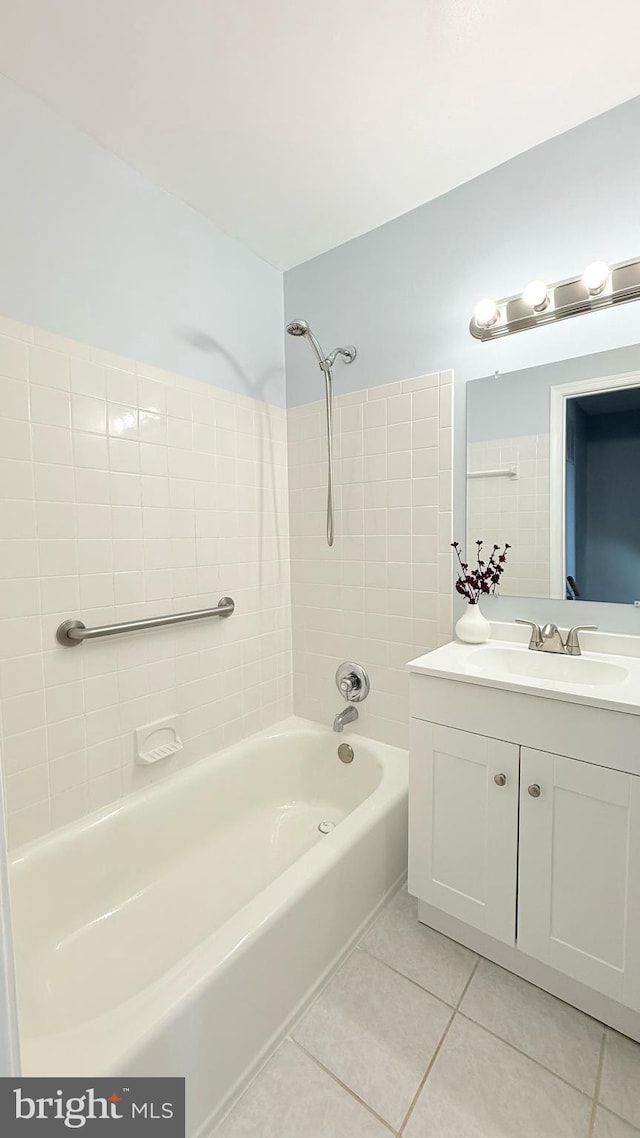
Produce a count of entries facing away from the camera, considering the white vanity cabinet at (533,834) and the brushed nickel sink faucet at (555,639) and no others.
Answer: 0

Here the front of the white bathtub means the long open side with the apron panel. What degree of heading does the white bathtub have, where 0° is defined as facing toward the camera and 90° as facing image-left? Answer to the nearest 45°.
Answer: approximately 315°

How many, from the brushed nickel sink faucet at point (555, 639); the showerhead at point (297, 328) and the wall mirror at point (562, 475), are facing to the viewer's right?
0

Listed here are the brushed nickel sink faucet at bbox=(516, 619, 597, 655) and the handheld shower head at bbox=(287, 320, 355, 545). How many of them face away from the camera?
0

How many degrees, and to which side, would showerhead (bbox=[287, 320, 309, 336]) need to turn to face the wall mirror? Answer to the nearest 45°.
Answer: approximately 135° to its left

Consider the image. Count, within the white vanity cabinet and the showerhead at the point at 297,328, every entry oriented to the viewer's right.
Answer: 0

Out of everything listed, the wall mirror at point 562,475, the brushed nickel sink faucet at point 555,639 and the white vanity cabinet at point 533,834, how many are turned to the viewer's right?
0

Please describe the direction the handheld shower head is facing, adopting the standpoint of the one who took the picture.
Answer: facing the viewer and to the left of the viewer
